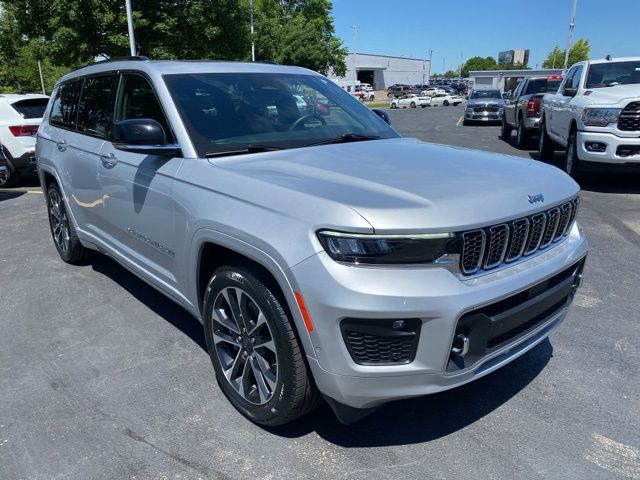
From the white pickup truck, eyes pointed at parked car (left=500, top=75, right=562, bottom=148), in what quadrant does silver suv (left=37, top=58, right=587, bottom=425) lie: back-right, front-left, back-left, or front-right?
back-left

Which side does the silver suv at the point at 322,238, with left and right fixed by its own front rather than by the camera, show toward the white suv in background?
back

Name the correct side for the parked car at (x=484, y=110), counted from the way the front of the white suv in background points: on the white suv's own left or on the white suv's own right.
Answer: on the white suv's own right

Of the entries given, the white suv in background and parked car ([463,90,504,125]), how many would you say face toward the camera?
1

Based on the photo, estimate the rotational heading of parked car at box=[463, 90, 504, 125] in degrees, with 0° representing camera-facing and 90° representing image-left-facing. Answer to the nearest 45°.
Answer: approximately 0°

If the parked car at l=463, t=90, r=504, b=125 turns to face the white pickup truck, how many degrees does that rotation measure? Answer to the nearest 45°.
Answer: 0° — it already faces it

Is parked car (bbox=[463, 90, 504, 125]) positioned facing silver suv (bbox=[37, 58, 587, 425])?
yes

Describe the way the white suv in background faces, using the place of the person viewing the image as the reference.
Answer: facing away from the viewer and to the left of the viewer

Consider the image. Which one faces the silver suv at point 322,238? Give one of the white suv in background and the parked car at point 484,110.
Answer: the parked car
